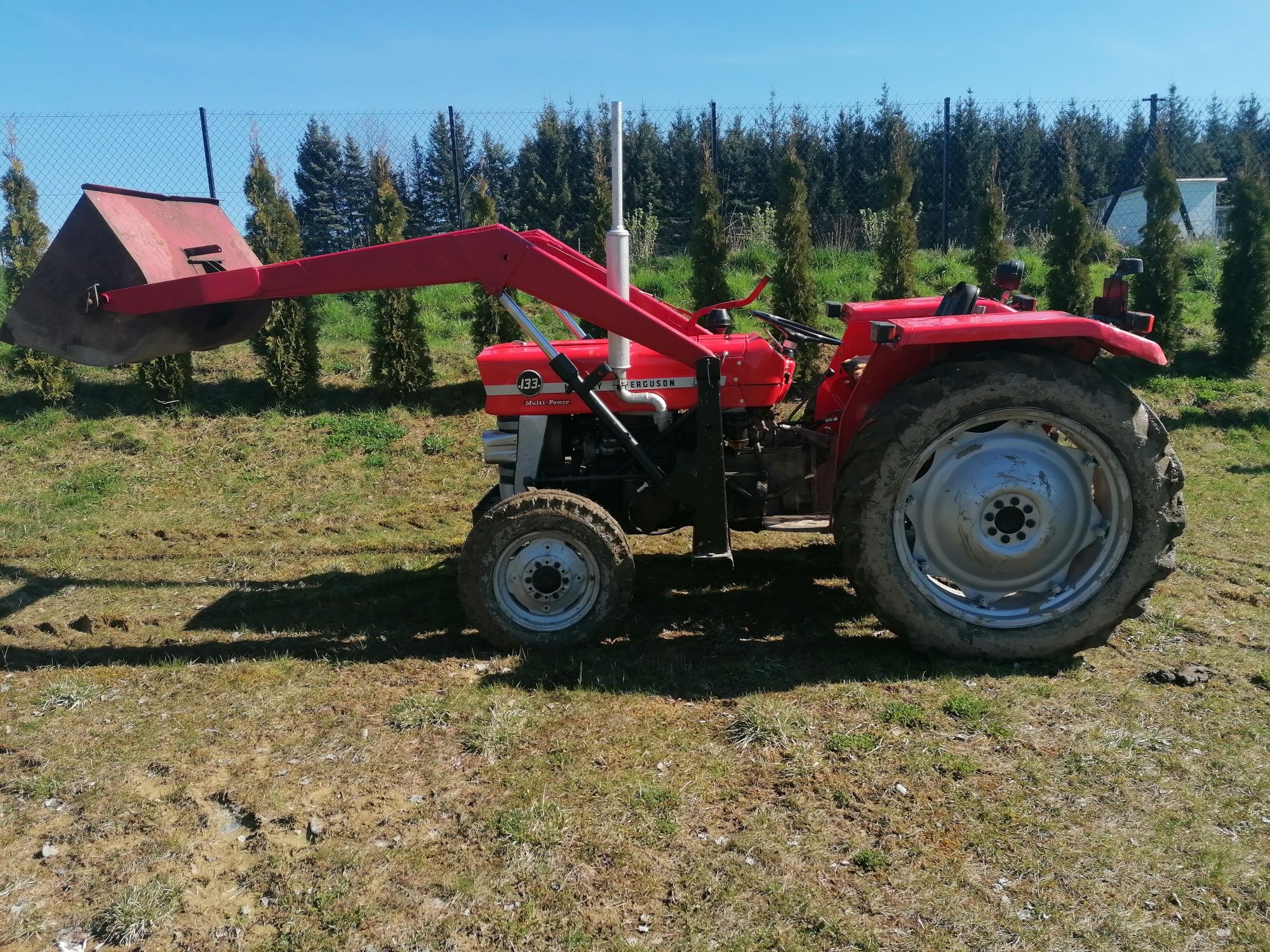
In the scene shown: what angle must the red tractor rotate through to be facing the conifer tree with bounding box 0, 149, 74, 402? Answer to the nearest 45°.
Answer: approximately 45° to its right

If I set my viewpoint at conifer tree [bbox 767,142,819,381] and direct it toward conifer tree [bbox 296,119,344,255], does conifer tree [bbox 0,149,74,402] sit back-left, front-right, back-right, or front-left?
front-left

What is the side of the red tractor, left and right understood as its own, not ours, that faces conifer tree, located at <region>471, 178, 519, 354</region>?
right

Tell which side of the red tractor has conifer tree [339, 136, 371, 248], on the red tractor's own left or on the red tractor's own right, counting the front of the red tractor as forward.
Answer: on the red tractor's own right

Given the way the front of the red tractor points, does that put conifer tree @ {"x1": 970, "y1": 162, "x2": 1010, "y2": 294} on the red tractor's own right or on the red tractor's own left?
on the red tractor's own right

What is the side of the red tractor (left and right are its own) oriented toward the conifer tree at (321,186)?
right

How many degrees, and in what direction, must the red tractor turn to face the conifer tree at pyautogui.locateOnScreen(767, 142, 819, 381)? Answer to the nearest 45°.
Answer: approximately 90° to its right

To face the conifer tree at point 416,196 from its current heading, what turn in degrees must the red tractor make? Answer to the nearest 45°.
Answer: approximately 90° to its right

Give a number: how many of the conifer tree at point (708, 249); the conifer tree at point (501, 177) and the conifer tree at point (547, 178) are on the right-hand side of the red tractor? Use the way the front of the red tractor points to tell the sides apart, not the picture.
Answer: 3

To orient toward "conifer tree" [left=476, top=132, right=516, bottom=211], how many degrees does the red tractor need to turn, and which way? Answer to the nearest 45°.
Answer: approximately 90° to its right

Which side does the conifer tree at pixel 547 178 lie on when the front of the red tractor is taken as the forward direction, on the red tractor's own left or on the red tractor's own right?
on the red tractor's own right

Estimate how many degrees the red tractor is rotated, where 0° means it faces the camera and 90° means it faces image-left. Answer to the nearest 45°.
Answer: approximately 90°
